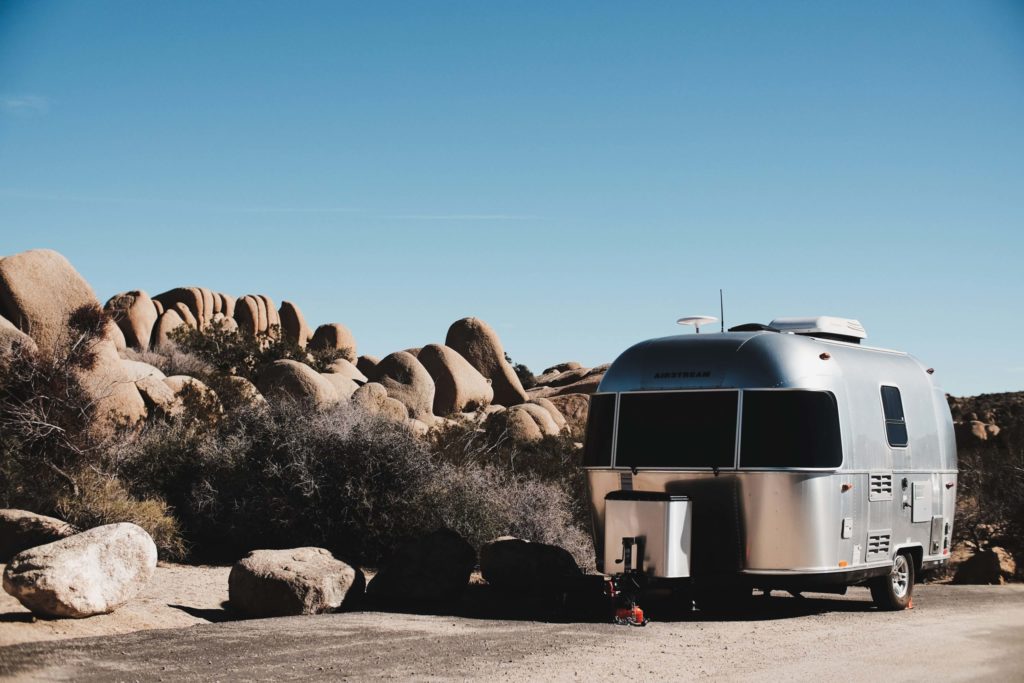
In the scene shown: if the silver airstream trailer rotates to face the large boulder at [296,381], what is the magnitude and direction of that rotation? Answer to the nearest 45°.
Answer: approximately 90° to its right

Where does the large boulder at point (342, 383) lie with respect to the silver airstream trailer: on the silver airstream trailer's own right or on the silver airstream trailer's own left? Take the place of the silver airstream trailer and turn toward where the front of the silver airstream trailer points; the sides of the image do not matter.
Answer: on the silver airstream trailer's own right

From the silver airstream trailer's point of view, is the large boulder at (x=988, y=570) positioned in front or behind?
behind

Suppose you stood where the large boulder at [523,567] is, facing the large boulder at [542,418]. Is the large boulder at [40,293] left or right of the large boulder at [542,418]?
left

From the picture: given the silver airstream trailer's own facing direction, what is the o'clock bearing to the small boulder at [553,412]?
The small boulder is roughly at 4 o'clock from the silver airstream trailer.

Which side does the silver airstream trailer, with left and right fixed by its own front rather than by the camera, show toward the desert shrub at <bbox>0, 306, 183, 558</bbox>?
right

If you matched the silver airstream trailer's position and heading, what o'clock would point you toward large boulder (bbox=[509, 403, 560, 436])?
The large boulder is roughly at 4 o'clock from the silver airstream trailer.

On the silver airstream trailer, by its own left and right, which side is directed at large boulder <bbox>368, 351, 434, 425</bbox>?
right

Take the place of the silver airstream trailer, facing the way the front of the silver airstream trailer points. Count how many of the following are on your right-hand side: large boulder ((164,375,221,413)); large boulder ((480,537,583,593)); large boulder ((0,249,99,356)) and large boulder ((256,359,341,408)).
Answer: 4

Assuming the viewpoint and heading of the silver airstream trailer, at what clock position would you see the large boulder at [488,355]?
The large boulder is roughly at 4 o'clock from the silver airstream trailer.

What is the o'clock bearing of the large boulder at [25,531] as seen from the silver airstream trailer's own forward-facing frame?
The large boulder is roughly at 2 o'clock from the silver airstream trailer.

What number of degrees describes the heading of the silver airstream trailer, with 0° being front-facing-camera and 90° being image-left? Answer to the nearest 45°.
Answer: approximately 45°

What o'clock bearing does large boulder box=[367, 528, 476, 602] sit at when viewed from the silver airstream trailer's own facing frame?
The large boulder is roughly at 2 o'clock from the silver airstream trailer.

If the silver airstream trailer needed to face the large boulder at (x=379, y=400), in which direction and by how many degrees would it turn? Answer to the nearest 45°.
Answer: approximately 90° to its right

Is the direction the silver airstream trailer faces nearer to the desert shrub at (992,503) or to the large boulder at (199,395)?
the large boulder
